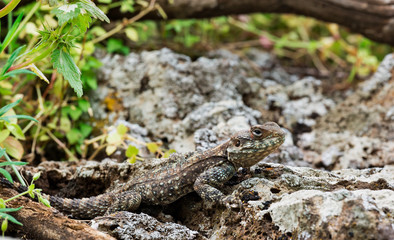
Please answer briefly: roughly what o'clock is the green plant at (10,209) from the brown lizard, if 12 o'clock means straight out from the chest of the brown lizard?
The green plant is roughly at 5 o'clock from the brown lizard.

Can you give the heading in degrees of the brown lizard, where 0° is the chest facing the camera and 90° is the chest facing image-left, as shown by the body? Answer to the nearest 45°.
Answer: approximately 270°

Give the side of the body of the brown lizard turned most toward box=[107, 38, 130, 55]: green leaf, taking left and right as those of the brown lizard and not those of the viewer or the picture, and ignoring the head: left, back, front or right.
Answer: left

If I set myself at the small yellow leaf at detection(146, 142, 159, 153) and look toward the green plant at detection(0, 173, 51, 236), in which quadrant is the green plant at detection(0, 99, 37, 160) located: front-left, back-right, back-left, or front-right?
front-right

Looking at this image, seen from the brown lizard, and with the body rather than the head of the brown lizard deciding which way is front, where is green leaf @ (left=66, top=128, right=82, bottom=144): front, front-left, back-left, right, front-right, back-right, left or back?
back-left

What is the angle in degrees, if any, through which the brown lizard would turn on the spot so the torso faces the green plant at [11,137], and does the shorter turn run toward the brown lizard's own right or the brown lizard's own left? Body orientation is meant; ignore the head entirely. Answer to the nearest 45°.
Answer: approximately 135° to the brown lizard's own left

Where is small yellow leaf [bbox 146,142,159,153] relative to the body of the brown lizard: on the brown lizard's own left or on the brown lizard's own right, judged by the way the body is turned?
on the brown lizard's own left

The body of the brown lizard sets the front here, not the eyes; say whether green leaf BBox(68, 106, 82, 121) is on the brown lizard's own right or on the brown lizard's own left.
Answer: on the brown lizard's own left

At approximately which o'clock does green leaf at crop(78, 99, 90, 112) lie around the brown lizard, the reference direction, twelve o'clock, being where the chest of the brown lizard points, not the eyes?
The green leaf is roughly at 8 o'clock from the brown lizard.
